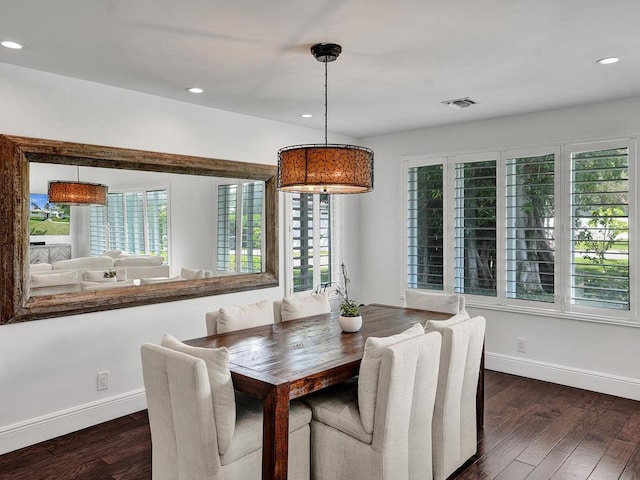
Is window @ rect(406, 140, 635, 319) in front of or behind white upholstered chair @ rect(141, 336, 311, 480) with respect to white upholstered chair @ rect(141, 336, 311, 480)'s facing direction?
in front

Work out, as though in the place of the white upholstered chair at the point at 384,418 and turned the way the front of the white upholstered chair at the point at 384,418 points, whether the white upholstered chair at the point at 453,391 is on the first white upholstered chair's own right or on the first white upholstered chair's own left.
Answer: on the first white upholstered chair's own right

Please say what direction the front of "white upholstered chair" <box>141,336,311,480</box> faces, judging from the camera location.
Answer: facing away from the viewer and to the right of the viewer

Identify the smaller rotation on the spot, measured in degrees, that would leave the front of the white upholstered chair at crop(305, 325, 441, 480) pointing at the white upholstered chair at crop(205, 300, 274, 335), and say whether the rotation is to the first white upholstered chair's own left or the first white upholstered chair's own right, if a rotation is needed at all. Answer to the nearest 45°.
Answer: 0° — it already faces it

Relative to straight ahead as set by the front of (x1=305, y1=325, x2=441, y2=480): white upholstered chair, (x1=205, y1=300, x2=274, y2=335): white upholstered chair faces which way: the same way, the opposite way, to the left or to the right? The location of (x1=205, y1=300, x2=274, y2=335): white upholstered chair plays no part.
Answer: the opposite way

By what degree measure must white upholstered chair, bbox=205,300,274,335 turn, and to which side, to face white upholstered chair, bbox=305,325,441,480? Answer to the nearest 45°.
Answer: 0° — it already faces it

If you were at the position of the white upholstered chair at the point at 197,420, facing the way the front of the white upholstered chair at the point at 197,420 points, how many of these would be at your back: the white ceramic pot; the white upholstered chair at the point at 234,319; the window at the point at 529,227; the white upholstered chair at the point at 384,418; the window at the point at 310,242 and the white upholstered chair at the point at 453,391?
0

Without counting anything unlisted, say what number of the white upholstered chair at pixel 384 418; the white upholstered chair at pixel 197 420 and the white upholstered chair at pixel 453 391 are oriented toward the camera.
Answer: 0

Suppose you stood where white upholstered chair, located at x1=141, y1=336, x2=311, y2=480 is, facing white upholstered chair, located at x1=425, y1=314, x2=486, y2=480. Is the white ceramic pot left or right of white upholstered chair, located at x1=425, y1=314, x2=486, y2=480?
left

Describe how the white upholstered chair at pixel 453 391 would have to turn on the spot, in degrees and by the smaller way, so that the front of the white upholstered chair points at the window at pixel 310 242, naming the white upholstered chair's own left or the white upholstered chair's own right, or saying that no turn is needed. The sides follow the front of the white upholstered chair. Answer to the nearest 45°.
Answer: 0° — it already faces it

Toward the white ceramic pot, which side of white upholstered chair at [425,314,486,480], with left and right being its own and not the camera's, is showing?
front

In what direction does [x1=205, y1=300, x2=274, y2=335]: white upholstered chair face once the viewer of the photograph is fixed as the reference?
facing the viewer and to the right of the viewer

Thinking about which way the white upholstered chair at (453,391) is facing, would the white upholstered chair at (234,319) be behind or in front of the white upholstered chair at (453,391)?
in front

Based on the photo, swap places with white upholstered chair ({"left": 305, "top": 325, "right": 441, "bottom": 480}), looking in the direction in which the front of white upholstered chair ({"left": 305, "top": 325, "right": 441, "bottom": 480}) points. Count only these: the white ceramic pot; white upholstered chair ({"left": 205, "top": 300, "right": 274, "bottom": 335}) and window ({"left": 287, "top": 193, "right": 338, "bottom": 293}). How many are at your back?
0

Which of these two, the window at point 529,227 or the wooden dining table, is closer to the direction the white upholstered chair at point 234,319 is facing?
the wooden dining table

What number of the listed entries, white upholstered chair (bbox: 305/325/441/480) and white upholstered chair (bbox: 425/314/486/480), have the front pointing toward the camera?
0

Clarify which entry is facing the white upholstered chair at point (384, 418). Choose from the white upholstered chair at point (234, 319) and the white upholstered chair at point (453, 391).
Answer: the white upholstered chair at point (234, 319)

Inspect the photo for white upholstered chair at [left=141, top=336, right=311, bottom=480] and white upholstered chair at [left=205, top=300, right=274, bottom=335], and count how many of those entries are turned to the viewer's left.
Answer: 0

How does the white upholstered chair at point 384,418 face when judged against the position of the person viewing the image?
facing away from the viewer and to the left of the viewer

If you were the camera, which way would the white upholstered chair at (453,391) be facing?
facing away from the viewer and to the left of the viewer

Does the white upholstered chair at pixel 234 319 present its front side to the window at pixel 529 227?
no
